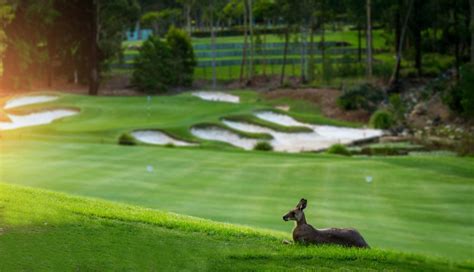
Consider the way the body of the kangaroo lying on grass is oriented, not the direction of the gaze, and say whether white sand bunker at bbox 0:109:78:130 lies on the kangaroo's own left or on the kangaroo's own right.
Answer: on the kangaroo's own right

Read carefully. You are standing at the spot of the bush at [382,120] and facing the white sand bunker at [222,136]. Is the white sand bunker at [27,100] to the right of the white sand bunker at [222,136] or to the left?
right

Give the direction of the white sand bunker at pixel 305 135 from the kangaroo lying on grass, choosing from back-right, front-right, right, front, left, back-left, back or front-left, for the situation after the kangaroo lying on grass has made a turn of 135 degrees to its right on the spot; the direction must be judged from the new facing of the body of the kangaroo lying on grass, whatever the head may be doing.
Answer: front-left

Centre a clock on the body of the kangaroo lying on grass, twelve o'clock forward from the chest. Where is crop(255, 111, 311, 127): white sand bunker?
The white sand bunker is roughly at 3 o'clock from the kangaroo lying on grass.

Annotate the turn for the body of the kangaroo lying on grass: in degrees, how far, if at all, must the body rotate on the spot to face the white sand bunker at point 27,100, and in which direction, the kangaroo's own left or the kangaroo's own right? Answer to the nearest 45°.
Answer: approximately 45° to the kangaroo's own right

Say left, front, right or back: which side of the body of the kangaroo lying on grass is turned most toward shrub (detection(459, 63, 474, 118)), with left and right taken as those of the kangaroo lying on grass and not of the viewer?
right

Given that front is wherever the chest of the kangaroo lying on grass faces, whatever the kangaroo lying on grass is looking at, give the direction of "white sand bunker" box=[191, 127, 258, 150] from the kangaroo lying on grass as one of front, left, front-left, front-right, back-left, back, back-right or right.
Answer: right

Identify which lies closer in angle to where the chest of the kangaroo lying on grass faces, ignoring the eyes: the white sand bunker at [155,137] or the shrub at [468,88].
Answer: the white sand bunker

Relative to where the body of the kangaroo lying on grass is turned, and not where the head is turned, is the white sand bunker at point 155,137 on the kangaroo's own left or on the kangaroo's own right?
on the kangaroo's own right

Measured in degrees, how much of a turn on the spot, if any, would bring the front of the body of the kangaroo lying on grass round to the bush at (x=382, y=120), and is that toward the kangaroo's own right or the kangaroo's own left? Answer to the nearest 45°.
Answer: approximately 90° to the kangaroo's own right

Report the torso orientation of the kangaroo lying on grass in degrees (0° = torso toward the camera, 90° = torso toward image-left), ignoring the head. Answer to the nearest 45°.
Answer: approximately 90°
